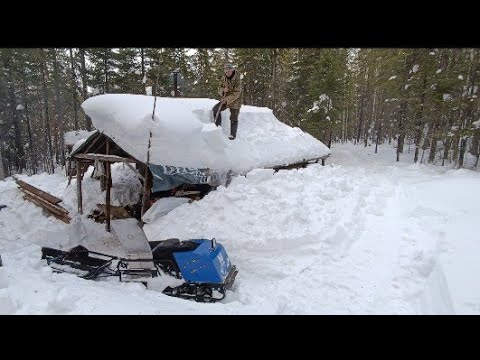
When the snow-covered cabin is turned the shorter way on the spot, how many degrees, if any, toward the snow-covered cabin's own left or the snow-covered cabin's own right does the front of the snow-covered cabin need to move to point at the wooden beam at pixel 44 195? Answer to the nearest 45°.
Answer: approximately 45° to the snow-covered cabin's own right

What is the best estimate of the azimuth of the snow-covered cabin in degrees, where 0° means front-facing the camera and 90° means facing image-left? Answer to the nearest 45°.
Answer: approximately 45°

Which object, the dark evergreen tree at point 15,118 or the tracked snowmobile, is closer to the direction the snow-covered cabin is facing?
the tracked snowmobile

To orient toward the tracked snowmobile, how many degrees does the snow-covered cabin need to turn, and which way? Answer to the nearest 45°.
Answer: approximately 45° to its left

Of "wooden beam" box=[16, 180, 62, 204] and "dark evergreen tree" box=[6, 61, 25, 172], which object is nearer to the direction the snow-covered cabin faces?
the wooden beam

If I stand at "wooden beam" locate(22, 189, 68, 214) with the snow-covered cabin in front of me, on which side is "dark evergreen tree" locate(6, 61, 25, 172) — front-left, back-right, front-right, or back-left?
back-left

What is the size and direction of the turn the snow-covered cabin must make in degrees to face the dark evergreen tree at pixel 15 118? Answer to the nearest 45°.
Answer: approximately 90° to its right

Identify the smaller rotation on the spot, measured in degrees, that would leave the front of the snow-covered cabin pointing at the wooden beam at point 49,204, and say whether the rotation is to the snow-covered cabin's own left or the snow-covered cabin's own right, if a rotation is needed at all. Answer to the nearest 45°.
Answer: approximately 45° to the snow-covered cabin's own right

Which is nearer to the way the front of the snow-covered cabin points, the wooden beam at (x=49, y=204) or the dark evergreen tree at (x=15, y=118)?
the wooden beam
